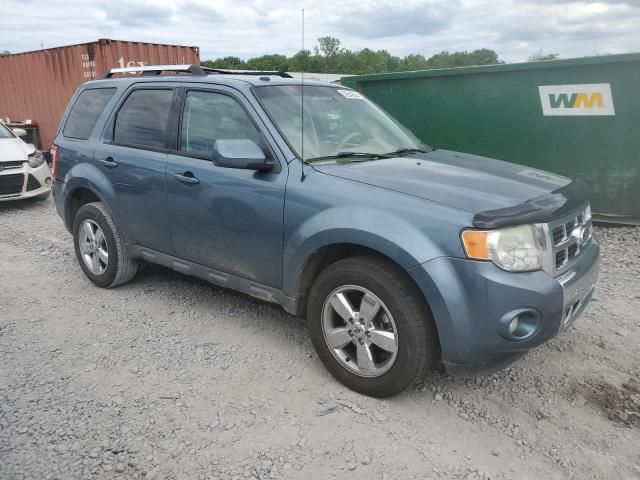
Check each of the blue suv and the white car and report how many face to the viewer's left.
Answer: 0

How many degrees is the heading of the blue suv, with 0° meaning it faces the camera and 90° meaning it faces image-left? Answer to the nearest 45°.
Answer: approximately 315°

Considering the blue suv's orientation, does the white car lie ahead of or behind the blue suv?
behind

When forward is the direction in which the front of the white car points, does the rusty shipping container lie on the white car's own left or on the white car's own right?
on the white car's own left

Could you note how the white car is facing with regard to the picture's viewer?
facing the viewer and to the right of the viewer

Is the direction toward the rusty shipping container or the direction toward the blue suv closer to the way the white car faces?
the blue suv

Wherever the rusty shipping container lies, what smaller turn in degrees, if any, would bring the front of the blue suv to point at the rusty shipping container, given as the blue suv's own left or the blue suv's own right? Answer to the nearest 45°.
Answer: approximately 180°
